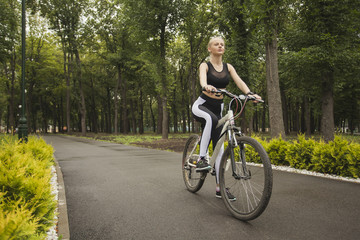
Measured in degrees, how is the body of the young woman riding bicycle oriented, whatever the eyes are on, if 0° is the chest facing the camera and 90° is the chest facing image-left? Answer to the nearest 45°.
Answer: approximately 315°

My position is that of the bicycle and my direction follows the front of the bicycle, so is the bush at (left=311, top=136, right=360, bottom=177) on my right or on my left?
on my left

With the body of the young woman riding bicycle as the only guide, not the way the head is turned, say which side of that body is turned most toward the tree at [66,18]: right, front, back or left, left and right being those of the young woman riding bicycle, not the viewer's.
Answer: back

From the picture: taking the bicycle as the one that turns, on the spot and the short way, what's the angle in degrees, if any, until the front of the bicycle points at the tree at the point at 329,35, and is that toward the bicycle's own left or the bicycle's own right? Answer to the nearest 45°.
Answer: approximately 90° to the bicycle's own left

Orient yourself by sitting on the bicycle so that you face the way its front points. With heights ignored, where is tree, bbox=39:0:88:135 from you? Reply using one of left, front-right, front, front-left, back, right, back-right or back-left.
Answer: back

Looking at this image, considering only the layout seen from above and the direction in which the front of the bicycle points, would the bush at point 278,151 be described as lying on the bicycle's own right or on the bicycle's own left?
on the bicycle's own left

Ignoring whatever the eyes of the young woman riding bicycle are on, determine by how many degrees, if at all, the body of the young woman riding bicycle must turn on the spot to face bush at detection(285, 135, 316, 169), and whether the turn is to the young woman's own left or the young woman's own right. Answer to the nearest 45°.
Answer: approximately 90° to the young woman's own left
